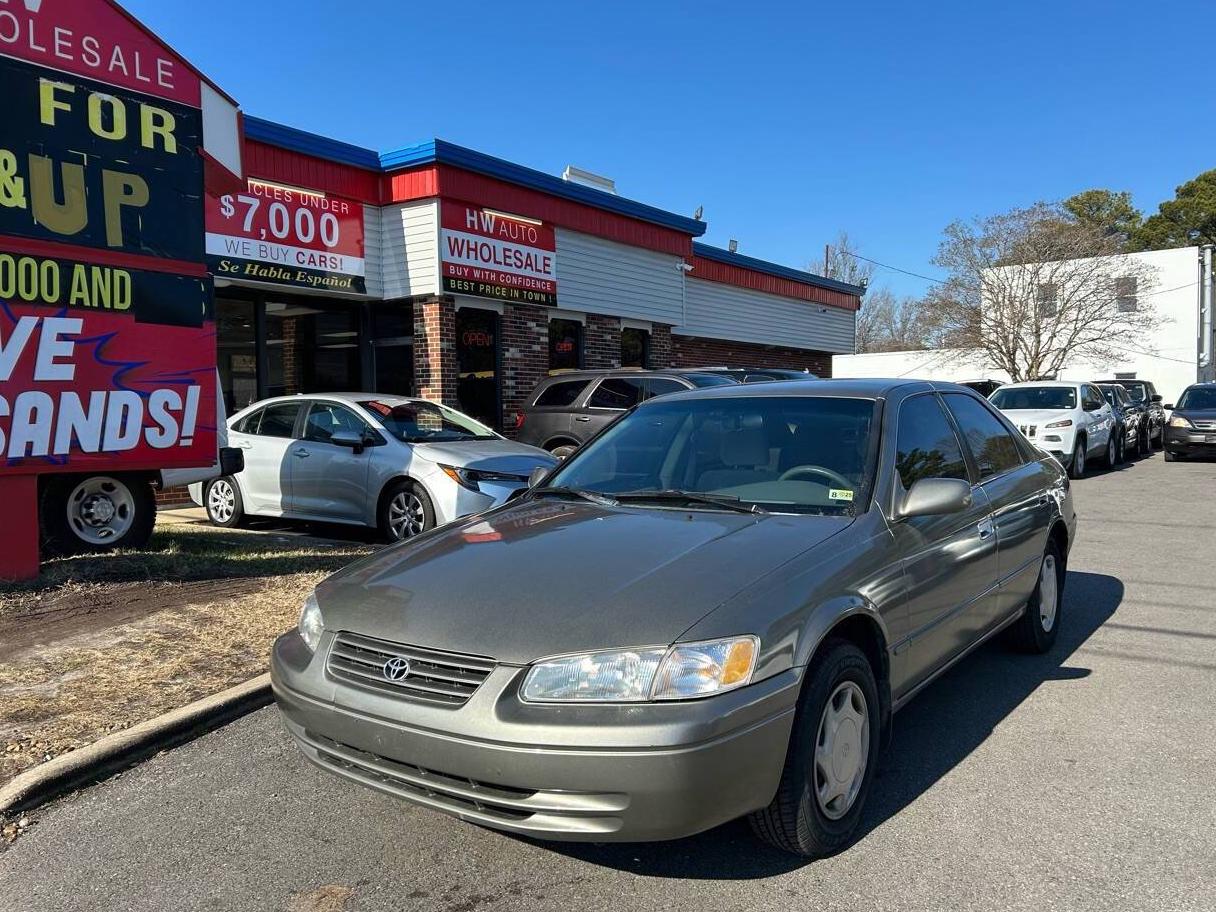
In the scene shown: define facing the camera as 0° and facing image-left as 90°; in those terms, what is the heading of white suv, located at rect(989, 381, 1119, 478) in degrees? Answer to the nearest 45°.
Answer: approximately 45°

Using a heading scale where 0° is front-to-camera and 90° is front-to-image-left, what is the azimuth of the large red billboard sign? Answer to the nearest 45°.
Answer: approximately 315°

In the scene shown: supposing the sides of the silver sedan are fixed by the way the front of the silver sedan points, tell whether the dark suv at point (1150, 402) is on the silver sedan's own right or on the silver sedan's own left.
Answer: on the silver sedan's own left

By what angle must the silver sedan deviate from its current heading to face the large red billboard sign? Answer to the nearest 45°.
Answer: approximately 90° to its right

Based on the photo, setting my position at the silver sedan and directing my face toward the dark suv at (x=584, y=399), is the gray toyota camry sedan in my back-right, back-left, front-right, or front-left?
back-right

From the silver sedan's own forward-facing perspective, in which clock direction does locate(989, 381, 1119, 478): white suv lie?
The white suv is roughly at 10 o'clock from the silver sedan.

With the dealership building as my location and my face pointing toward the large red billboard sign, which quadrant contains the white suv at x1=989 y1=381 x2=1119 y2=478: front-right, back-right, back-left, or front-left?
back-left

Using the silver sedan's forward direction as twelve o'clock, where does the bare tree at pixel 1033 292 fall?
The bare tree is roughly at 9 o'clock from the silver sedan.
